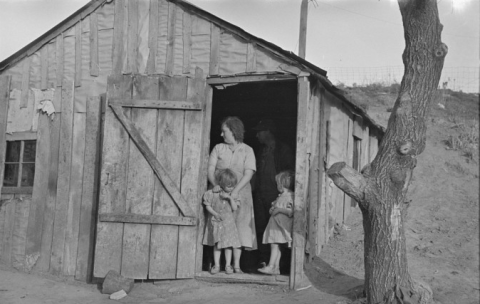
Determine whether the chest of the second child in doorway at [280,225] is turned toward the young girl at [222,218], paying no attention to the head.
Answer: yes

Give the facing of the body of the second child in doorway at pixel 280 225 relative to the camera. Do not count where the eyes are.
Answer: to the viewer's left

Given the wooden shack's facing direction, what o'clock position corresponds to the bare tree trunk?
The bare tree trunk is roughly at 10 o'clock from the wooden shack.

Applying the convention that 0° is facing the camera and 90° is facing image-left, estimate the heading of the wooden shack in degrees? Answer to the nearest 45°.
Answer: approximately 0°

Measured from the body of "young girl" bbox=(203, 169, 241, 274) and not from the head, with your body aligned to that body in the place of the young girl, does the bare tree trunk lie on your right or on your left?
on your left

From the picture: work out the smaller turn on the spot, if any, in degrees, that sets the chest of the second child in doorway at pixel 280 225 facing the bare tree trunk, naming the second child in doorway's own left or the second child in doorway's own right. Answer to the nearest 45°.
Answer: approximately 135° to the second child in doorway's own left

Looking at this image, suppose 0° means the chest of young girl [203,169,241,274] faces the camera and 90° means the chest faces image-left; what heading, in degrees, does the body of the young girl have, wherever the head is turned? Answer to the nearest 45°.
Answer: approximately 0°

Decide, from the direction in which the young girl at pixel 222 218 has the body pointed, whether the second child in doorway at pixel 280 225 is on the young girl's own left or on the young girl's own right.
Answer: on the young girl's own left
